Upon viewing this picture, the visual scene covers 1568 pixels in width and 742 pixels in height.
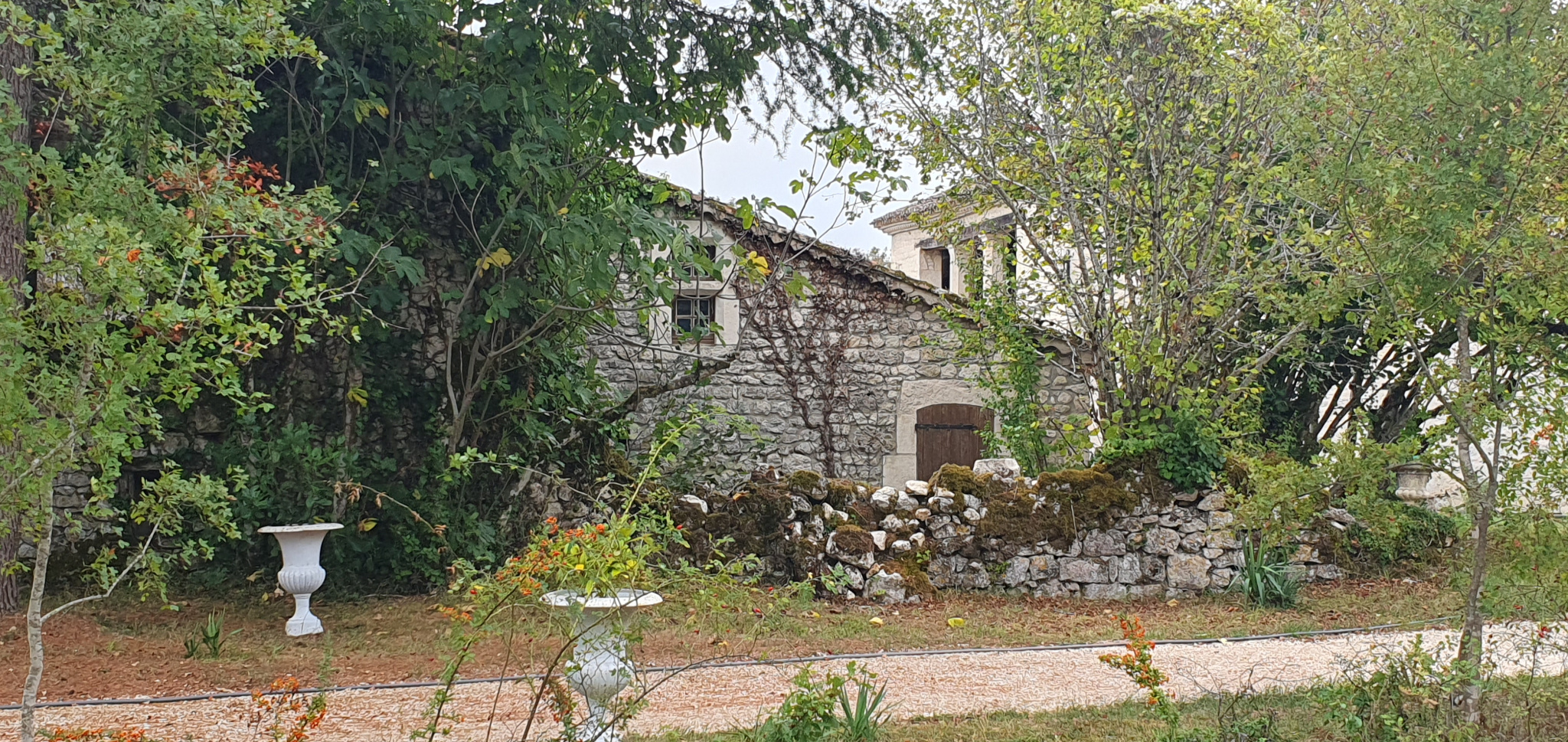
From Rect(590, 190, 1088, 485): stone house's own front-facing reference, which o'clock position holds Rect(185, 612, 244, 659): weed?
The weed is roughly at 1 o'clock from the stone house.

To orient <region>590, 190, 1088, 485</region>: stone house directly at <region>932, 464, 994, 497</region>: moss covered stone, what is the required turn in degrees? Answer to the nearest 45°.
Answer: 0° — it already faces it

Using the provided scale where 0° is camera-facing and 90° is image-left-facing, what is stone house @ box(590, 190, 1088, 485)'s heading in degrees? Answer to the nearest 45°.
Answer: approximately 0°

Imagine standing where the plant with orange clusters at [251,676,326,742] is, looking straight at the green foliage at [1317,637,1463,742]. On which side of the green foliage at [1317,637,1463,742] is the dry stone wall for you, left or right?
left

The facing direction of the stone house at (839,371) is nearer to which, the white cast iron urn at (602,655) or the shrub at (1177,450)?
the white cast iron urn

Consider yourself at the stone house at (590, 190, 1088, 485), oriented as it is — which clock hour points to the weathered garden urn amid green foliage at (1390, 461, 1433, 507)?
The weathered garden urn amid green foliage is roughly at 9 o'clock from the stone house.

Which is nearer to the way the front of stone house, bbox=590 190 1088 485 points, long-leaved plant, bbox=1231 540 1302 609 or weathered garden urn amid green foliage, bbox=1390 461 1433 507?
the long-leaved plant

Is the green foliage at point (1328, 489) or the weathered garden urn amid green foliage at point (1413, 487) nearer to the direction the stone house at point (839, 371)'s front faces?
the green foliage
